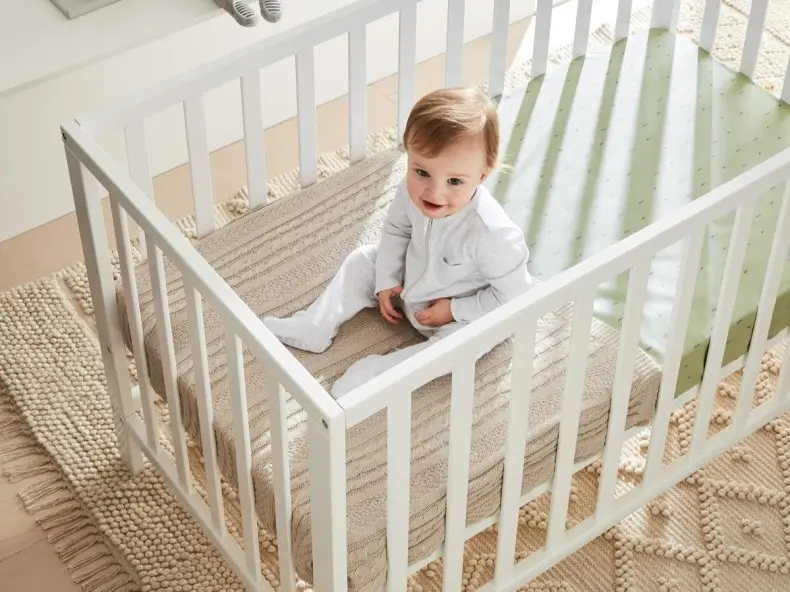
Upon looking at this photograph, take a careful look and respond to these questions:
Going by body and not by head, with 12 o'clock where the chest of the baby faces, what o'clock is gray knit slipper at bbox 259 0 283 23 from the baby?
The gray knit slipper is roughly at 4 o'clock from the baby.

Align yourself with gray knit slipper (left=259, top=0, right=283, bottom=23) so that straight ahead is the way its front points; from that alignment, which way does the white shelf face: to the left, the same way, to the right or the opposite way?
the same way

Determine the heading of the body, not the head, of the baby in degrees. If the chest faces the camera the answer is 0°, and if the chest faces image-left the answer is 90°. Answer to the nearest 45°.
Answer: approximately 45°

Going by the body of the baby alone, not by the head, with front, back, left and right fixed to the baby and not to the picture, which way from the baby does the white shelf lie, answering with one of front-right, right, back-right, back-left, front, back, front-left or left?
right

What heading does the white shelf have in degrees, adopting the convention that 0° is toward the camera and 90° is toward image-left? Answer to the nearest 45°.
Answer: approximately 315°

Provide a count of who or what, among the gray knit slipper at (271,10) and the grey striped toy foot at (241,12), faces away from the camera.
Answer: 0

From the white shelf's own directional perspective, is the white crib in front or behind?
in front

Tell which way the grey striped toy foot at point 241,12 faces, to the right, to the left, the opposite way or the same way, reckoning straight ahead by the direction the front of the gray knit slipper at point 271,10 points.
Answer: the same way

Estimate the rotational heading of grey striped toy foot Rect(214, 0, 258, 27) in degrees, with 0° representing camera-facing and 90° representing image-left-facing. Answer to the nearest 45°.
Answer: approximately 315°

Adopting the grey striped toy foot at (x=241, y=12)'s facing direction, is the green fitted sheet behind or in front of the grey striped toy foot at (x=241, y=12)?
in front
